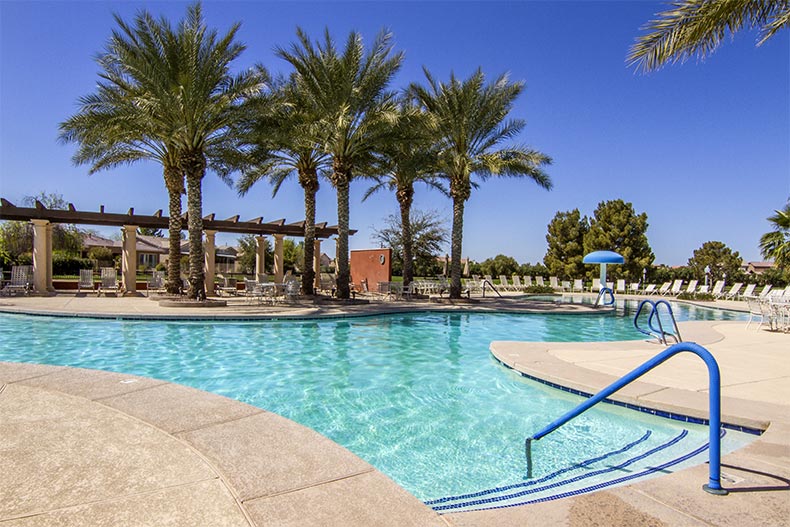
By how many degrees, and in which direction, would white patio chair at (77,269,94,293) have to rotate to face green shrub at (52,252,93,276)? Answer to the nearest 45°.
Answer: approximately 180°

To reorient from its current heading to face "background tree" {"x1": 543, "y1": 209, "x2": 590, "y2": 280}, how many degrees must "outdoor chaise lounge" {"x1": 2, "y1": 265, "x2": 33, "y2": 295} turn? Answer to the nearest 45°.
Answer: approximately 135° to its left

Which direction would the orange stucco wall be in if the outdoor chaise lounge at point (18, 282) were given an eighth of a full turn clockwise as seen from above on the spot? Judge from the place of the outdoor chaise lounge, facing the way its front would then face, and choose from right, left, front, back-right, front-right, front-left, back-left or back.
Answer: back

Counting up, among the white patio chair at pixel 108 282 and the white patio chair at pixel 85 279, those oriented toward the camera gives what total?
2

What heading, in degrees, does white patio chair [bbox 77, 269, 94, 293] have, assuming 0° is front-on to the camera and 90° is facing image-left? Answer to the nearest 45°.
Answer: approximately 0°

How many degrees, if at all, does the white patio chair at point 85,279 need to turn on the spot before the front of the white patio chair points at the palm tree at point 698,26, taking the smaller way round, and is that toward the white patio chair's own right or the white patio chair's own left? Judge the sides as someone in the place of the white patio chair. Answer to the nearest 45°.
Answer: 0° — it already faces it

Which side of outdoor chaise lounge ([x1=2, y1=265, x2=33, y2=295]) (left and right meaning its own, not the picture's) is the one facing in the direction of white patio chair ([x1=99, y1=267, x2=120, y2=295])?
left

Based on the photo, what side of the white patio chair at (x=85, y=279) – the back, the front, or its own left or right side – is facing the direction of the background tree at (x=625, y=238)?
left

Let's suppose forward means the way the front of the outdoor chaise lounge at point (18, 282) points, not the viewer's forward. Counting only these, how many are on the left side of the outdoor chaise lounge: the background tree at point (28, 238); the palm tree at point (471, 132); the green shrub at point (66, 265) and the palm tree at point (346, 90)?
2
